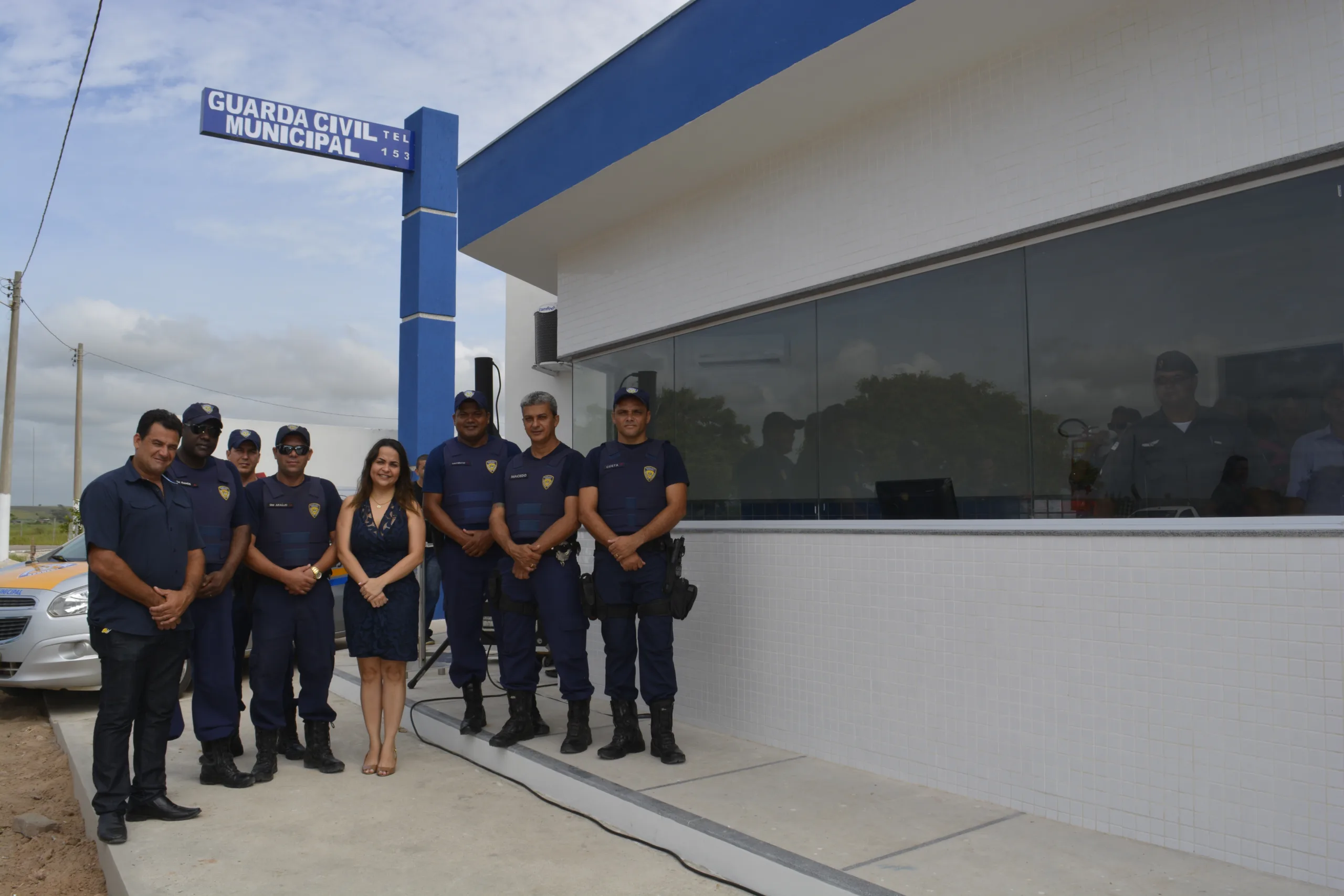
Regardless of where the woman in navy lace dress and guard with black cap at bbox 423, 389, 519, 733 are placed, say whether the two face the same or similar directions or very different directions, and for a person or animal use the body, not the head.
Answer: same or similar directions

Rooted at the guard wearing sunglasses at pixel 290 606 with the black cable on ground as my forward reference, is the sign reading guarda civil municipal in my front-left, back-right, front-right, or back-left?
back-left

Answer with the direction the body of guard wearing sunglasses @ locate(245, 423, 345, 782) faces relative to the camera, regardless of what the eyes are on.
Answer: toward the camera

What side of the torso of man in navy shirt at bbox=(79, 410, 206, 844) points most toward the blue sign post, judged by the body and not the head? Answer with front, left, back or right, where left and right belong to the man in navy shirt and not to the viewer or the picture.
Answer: left

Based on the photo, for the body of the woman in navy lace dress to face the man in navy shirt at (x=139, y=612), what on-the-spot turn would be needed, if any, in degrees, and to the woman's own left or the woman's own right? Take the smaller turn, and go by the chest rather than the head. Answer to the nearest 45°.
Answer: approximately 45° to the woman's own right

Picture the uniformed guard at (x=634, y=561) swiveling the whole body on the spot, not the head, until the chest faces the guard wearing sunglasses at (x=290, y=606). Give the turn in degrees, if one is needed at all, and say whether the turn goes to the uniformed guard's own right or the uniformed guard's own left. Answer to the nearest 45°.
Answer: approximately 90° to the uniformed guard's own right

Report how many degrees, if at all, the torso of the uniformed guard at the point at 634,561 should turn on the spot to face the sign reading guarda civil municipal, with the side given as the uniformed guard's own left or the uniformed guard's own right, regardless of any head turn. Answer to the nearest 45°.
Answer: approximately 135° to the uniformed guard's own right

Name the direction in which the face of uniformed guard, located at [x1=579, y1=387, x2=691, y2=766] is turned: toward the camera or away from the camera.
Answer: toward the camera

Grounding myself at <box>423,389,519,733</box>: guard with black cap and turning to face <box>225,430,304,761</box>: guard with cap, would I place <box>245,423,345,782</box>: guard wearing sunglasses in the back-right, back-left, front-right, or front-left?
front-left

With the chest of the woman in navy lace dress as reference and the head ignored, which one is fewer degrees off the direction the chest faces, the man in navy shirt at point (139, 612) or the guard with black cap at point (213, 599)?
the man in navy shirt

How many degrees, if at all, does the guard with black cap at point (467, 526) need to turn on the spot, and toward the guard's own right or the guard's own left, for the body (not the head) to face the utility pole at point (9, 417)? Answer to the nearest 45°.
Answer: approximately 135° to the guard's own right

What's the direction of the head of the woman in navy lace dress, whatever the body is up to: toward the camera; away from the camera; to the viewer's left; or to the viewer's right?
toward the camera

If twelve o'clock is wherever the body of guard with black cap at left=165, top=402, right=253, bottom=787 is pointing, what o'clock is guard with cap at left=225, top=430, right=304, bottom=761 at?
The guard with cap is roughly at 8 o'clock from the guard with black cap.

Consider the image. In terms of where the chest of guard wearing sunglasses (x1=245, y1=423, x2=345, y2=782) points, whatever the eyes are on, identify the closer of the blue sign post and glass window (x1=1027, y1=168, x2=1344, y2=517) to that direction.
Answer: the glass window

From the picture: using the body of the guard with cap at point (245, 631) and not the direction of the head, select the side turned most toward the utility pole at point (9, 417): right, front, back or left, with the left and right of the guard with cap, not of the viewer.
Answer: back
